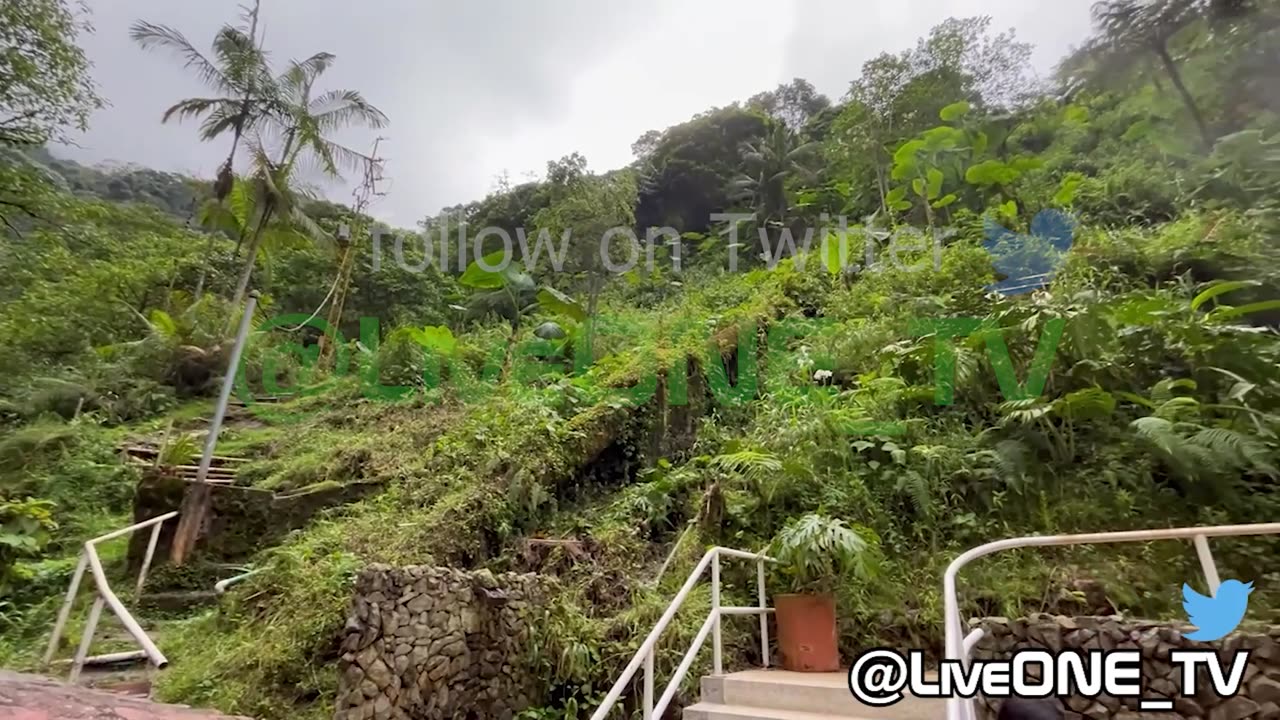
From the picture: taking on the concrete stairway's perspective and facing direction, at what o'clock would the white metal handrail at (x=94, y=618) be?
The white metal handrail is roughly at 3 o'clock from the concrete stairway.

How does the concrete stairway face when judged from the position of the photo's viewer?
facing the viewer

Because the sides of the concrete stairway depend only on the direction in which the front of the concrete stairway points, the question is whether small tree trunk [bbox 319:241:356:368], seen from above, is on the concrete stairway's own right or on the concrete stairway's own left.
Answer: on the concrete stairway's own right

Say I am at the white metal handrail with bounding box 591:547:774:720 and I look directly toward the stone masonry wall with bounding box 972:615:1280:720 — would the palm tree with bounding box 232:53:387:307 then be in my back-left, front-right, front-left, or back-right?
back-left

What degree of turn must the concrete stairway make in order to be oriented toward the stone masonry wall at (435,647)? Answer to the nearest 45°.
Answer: approximately 90° to its right

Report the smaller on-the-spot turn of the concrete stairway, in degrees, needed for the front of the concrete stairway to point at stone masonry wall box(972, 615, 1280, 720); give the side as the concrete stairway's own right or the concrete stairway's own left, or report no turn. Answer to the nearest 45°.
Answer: approximately 90° to the concrete stairway's own left
